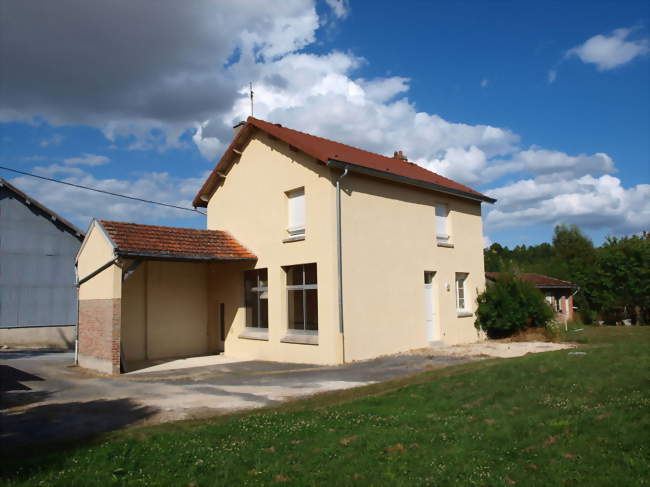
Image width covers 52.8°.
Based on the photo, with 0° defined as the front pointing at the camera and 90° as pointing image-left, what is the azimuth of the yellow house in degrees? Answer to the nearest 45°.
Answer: approximately 315°

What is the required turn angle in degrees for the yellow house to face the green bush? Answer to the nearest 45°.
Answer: approximately 45° to its left

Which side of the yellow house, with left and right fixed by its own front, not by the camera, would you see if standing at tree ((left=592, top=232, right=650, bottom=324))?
left
